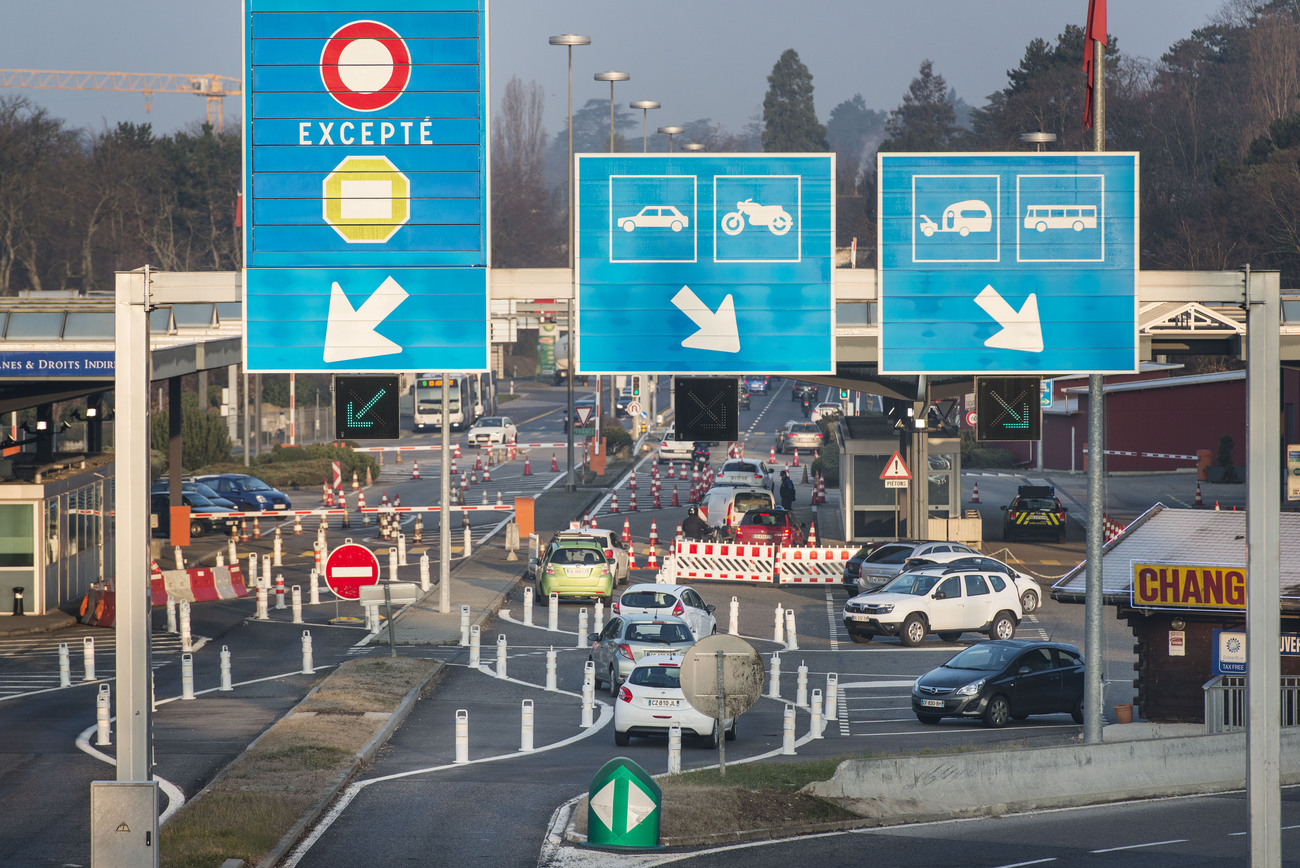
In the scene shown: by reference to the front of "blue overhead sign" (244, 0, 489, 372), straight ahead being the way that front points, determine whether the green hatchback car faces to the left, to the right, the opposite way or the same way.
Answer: the opposite way

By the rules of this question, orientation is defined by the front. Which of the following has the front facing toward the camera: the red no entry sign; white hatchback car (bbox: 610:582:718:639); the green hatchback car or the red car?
the red no entry sign

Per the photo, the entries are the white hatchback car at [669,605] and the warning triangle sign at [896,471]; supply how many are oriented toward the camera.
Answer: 1

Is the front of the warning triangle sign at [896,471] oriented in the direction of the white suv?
yes

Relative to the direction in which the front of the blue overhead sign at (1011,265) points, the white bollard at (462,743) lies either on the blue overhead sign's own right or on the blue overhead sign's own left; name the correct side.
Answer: on the blue overhead sign's own right

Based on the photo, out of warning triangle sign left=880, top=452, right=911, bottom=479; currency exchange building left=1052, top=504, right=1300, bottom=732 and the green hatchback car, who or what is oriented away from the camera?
the green hatchback car

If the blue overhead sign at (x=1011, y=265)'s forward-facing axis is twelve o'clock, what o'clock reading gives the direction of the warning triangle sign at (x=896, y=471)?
The warning triangle sign is roughly at 6 o'clock from the blue overhead sign.

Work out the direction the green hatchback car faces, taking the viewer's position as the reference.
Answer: facing away from the viewer

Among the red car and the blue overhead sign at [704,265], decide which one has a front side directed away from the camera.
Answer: the red car

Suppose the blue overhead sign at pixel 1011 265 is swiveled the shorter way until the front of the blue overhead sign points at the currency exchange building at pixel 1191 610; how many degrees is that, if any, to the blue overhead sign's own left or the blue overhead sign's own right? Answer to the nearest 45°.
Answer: approximately 180°
